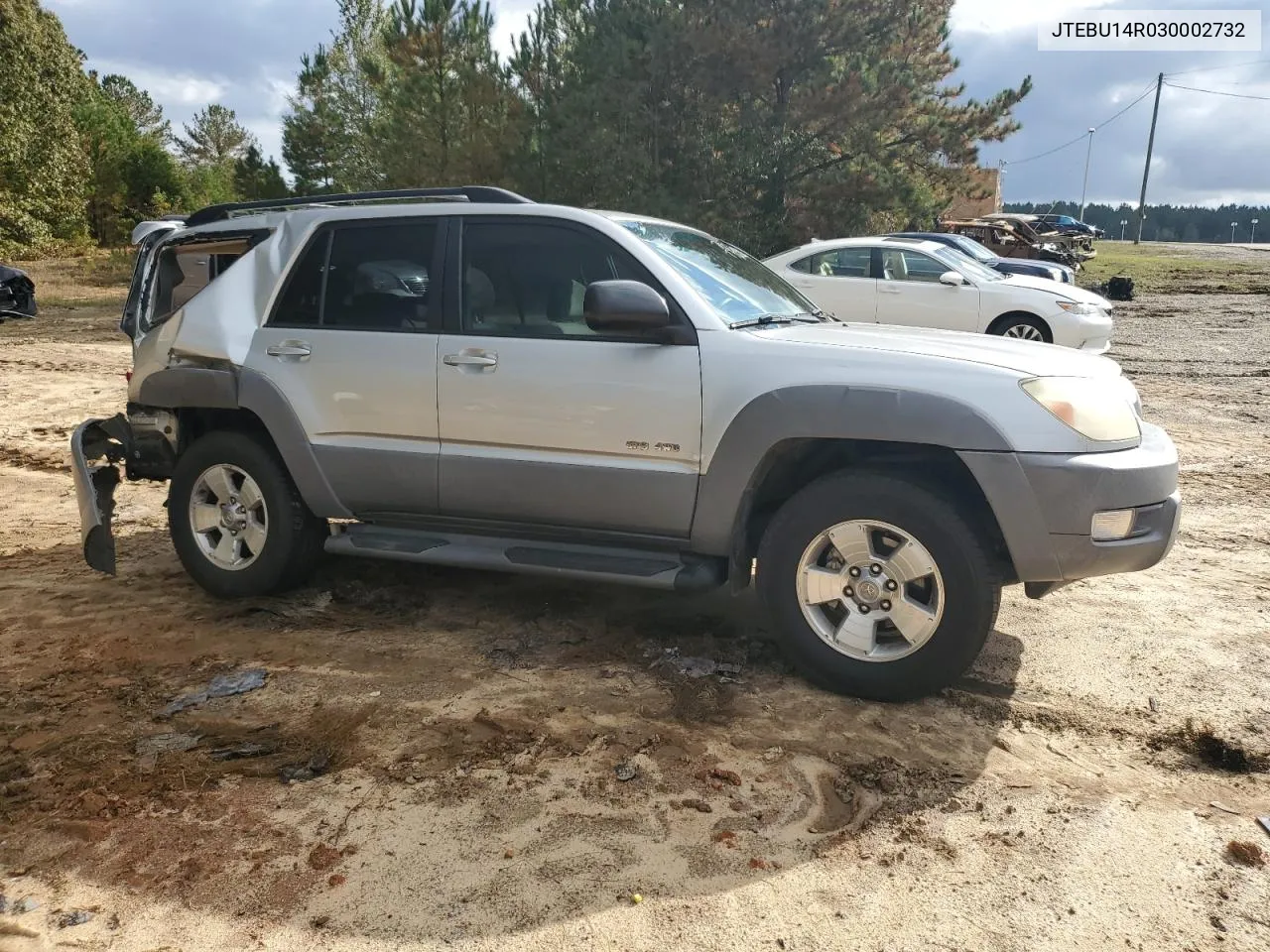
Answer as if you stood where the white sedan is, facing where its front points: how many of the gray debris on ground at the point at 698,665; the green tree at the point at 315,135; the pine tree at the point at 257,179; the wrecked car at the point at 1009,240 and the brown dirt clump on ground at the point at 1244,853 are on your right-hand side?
2

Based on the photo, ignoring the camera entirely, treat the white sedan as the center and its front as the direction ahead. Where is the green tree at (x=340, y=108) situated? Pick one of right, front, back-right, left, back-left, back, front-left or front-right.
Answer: back-left

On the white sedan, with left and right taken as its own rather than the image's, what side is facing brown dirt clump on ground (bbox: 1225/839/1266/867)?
right

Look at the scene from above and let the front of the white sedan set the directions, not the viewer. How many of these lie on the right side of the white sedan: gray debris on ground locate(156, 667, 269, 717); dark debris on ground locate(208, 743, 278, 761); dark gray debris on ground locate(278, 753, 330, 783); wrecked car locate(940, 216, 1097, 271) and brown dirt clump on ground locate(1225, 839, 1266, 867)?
4

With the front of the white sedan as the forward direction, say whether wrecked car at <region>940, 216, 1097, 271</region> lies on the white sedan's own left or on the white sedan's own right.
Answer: on the white sedan's own left

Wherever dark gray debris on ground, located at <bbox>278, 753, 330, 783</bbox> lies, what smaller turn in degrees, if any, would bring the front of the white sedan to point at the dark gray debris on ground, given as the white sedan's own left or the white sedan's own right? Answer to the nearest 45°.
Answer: approximately 90° to the white sedan's own right

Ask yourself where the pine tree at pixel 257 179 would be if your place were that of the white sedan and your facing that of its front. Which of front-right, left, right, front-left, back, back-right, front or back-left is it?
back-left

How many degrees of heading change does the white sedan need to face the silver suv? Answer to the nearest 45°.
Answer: approximately 90° to its right

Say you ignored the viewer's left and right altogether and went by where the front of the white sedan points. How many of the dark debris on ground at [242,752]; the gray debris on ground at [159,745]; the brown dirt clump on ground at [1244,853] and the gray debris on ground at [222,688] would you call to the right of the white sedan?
4

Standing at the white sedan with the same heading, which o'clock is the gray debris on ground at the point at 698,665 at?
The gray debris on ground is roughly at 3 o'clock from the white sedan.

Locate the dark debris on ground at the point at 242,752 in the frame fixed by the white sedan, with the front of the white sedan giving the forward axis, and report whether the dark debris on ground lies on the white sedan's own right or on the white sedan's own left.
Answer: on the white sedan's own right

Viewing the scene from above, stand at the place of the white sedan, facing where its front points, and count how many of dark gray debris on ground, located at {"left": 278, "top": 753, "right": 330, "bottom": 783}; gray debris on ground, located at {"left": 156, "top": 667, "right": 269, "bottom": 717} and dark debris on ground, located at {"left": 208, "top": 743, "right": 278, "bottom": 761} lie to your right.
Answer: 3

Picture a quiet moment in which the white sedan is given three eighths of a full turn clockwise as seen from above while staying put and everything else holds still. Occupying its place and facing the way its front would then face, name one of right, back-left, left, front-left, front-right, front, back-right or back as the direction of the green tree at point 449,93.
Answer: right

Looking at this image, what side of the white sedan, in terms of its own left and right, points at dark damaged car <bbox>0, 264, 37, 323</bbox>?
back

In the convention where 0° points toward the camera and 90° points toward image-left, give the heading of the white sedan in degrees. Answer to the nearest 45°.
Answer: approximately 270°

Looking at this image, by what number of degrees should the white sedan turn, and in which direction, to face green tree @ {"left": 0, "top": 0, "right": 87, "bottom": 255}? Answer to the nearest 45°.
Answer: approximately 135° to its left

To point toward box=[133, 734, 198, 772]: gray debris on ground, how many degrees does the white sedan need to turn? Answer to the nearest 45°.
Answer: approximately 90° to its right

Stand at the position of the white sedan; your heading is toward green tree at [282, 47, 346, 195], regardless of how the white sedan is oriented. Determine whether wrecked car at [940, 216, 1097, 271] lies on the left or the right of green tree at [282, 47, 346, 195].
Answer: right
